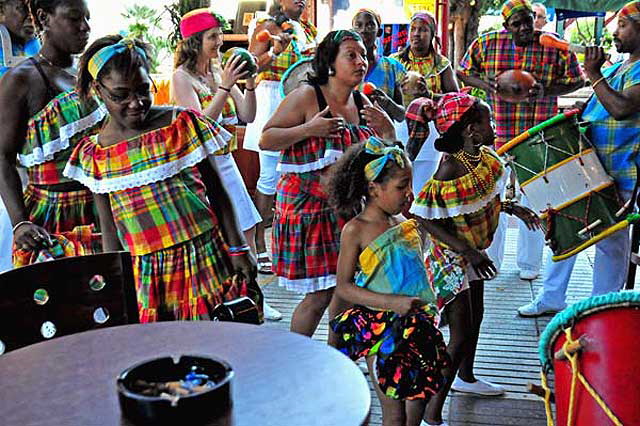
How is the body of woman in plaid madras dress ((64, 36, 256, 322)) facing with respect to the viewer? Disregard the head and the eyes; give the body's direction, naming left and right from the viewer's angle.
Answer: facing the viewer

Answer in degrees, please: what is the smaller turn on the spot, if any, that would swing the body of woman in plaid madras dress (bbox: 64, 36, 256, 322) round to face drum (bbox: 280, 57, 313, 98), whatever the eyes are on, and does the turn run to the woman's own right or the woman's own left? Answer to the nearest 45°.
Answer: approximately 135° to the woman's own left

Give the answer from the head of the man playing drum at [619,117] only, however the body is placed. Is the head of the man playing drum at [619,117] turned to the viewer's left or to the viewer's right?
to the viewer's left

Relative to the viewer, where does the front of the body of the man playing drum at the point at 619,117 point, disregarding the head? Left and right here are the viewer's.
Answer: facing to the left of the viewer

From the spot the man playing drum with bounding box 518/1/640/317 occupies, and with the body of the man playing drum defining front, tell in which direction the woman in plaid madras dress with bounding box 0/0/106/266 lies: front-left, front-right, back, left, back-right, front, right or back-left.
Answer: front-left

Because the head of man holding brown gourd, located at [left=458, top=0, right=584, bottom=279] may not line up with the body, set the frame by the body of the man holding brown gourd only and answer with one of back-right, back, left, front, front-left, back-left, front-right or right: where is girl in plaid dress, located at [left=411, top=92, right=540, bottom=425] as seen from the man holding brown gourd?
front

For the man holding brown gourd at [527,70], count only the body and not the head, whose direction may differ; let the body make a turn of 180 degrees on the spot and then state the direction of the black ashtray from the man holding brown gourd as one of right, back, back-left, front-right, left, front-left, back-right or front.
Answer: back

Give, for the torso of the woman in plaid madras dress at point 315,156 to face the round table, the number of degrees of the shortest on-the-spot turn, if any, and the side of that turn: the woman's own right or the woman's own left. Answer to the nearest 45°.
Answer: approximately 45° to the woman's own right

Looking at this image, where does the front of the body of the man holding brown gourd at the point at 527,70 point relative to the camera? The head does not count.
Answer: toward the camera

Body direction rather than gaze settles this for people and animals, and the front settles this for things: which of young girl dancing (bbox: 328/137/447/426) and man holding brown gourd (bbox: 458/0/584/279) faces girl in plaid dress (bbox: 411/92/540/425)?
the man holding brown gourd
